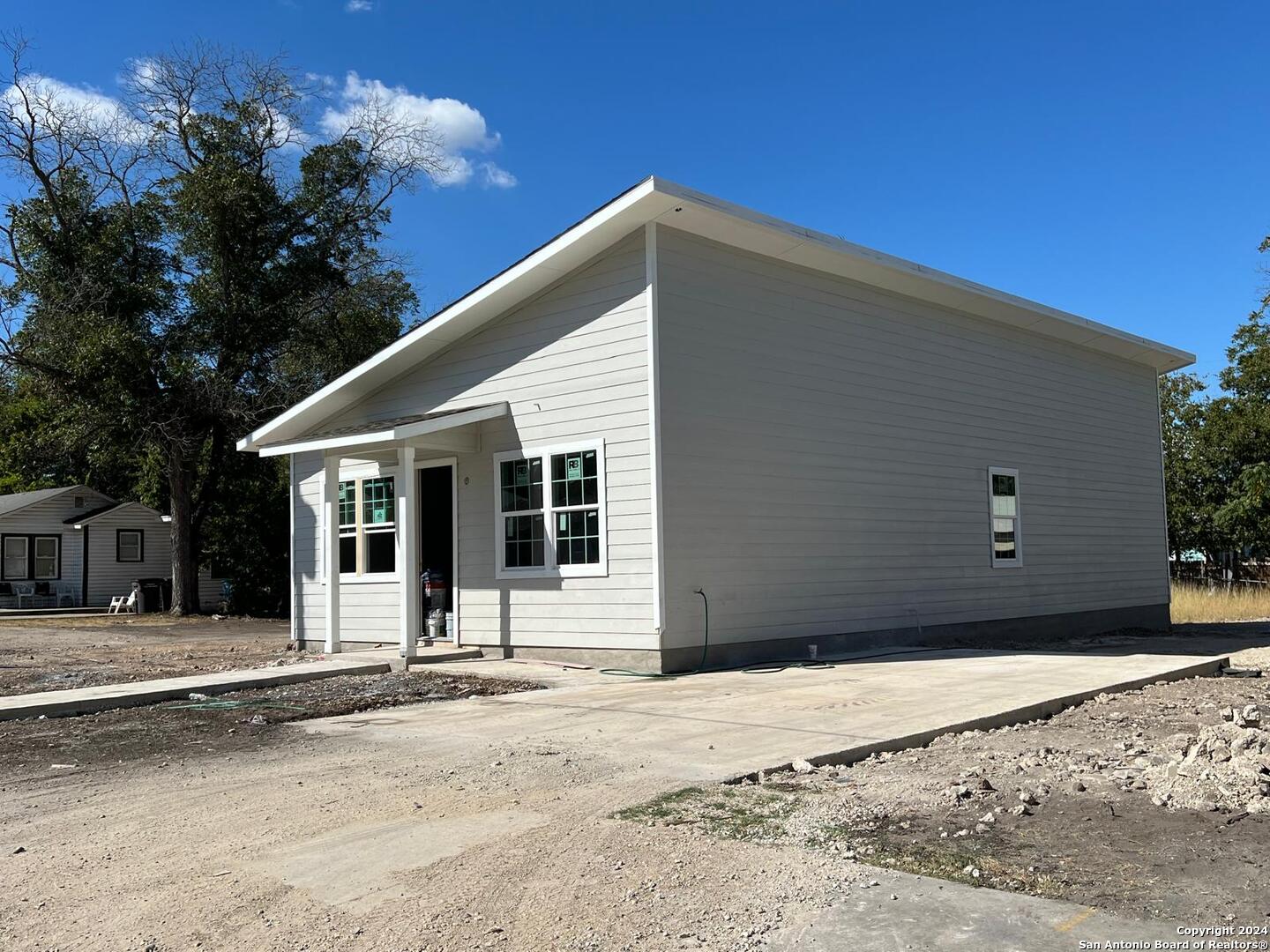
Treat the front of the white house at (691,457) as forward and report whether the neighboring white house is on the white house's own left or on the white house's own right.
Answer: on the white house's own right

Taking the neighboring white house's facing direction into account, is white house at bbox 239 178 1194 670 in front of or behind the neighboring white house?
in front

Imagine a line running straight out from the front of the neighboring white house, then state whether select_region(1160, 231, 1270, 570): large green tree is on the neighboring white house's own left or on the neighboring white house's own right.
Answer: on the neighboring white house's own left

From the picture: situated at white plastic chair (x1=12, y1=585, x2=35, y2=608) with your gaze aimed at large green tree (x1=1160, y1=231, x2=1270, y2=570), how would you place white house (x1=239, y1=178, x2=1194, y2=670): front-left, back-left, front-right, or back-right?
front-right

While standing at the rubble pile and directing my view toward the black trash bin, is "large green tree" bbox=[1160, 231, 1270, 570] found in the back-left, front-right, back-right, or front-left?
front-right

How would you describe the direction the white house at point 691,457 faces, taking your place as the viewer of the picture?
facing the viewer and to the left of the viewer

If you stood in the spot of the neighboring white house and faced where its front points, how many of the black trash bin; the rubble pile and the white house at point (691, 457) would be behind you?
0

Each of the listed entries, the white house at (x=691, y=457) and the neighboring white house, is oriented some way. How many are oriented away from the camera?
0

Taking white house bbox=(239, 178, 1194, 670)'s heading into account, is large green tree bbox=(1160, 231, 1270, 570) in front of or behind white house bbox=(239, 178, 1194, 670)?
behind

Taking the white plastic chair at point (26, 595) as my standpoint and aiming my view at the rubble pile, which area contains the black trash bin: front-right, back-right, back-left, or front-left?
front-left

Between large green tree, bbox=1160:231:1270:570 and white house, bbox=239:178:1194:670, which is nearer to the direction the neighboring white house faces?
the white house

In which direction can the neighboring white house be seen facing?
toward the camera

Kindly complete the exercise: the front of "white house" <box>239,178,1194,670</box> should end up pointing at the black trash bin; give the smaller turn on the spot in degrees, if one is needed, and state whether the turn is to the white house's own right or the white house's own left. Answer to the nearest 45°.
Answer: approximately 90° to the white house's own right

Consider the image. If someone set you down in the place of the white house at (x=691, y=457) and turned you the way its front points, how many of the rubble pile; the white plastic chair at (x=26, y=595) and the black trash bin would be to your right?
2

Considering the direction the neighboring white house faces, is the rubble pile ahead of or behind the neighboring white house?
ahead

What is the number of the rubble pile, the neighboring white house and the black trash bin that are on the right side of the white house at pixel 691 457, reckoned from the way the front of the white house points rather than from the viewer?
2
